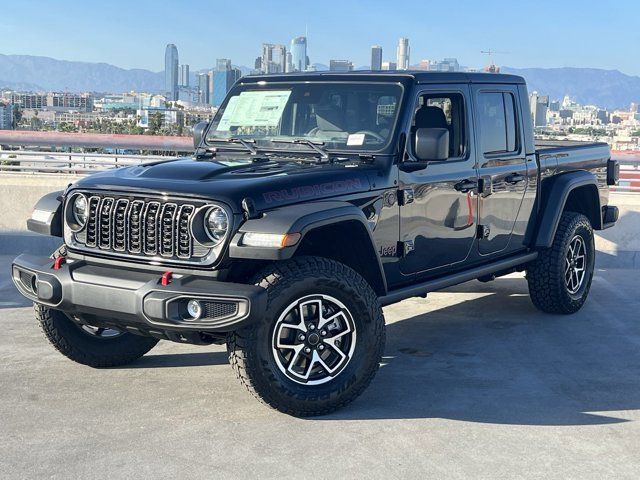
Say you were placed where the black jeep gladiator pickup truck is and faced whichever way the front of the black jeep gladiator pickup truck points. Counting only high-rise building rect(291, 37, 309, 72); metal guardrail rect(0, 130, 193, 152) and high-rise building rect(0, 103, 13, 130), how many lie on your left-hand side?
0

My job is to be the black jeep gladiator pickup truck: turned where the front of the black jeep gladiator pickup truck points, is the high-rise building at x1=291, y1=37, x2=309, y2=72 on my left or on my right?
on my right

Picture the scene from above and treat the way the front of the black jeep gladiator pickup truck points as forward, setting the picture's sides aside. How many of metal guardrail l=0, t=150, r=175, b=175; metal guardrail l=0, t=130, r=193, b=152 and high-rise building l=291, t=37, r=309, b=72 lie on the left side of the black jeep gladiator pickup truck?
0

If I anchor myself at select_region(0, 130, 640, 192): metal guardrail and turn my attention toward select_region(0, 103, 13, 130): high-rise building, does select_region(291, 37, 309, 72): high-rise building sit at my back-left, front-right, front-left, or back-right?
front-right

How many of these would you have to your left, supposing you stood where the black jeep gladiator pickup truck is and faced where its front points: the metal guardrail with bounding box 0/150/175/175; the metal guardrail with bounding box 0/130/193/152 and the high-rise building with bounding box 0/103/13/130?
0

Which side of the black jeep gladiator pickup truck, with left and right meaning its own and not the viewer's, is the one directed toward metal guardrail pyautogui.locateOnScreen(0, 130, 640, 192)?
right

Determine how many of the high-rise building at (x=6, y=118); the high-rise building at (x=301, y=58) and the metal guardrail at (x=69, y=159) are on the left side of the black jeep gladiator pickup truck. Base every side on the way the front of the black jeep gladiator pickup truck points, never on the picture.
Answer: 0

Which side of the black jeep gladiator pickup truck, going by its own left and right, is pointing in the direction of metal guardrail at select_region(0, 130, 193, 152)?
right

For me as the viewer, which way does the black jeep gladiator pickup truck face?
facing the viewer and to the left of the viewer
